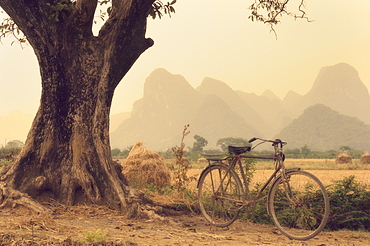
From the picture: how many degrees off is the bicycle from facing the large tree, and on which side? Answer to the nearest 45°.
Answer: approximately 135° to its right

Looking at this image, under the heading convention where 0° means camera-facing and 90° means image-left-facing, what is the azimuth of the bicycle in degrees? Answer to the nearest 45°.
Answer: approximately 315°

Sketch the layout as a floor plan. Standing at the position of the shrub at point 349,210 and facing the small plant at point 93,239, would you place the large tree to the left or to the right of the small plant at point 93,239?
right

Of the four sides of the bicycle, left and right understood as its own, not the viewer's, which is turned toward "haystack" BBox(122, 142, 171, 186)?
back

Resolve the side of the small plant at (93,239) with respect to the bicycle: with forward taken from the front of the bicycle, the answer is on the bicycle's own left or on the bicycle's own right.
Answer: on the bicycle's own right
